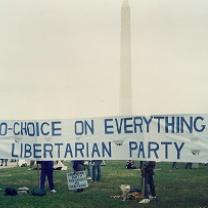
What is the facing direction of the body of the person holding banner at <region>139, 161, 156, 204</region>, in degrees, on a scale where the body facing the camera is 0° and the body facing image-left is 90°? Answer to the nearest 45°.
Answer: approximately 45°
